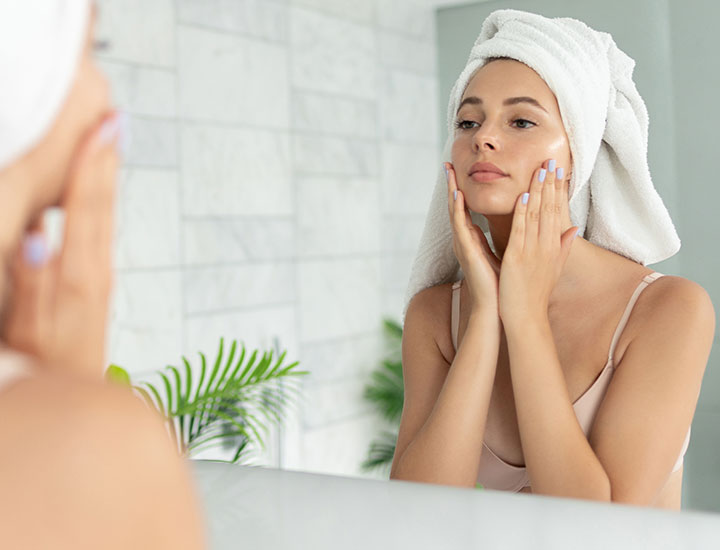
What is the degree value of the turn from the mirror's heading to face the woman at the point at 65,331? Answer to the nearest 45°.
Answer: approximately 45° to its left

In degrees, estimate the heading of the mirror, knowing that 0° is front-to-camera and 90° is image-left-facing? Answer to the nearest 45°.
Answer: approximately 45°
